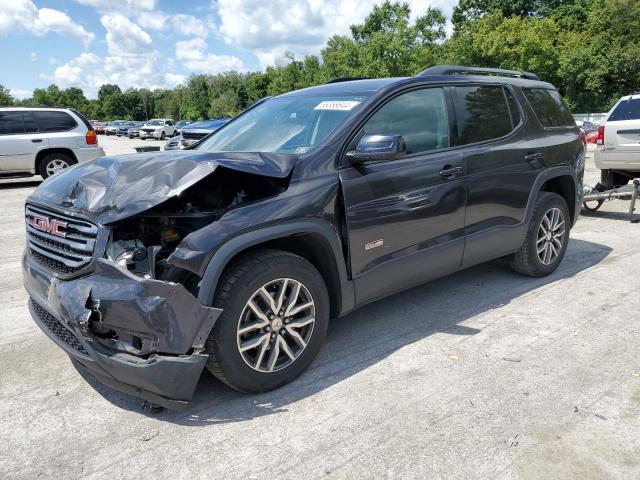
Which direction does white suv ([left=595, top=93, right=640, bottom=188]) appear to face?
away from the camera

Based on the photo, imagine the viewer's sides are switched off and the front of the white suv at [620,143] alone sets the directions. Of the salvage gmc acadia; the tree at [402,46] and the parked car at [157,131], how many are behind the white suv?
1

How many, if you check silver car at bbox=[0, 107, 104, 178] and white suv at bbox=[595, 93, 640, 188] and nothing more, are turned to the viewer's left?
1

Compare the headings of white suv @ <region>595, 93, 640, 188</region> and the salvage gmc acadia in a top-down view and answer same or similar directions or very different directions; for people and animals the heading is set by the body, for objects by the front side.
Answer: very different directions

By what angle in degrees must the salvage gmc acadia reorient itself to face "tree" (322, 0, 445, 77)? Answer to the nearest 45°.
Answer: approximately 135° to its right

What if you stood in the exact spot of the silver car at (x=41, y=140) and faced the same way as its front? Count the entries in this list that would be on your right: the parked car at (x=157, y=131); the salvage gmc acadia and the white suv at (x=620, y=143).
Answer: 1

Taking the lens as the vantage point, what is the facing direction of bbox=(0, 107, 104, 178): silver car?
facing to the left of the viewer

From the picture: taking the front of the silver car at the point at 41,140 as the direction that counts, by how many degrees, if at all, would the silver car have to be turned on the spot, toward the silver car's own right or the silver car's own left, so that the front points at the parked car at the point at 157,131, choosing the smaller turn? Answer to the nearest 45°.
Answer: approximately 90° to the silver car's own right

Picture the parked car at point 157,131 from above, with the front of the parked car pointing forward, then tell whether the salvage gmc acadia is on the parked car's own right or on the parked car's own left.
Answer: on the parked car's own left
